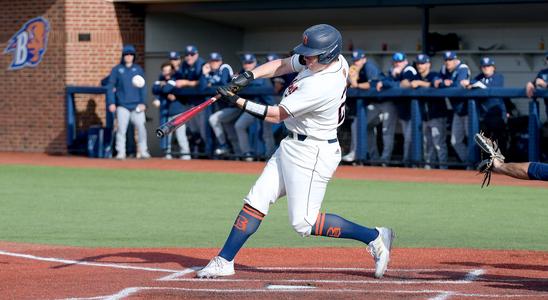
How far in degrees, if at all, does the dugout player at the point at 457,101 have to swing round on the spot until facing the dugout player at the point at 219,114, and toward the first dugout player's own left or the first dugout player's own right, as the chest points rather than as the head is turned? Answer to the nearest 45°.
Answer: approximately 45° to the first dugout player's own right

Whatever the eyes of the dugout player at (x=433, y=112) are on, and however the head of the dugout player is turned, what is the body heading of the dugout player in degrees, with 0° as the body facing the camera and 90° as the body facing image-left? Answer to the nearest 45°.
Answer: approximately 45°

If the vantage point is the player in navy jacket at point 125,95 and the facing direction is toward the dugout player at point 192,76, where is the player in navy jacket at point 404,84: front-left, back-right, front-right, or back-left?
front-right

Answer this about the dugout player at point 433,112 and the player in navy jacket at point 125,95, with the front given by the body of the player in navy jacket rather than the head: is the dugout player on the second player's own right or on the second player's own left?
on the second player's own left

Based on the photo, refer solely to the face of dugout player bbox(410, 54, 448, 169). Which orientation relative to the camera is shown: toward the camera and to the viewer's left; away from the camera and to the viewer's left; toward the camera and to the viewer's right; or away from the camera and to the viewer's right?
toward the camera and to the viewer's left

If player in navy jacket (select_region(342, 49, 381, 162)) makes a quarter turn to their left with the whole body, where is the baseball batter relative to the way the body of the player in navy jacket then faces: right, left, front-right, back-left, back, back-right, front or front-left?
front-right

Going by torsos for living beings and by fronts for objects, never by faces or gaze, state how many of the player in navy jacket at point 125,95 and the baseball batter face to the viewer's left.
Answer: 1

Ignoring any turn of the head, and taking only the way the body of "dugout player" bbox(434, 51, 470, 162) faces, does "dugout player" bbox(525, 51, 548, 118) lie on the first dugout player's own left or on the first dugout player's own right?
on the first dugout player's own left

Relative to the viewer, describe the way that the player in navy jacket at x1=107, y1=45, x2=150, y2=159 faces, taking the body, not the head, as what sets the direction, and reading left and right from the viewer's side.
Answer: facing the viewer

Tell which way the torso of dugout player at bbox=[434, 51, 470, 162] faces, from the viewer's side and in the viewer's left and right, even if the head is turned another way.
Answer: facing the viewer and to the left of the viewer

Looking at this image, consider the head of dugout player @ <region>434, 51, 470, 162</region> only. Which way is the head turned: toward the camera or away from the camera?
toward the camera
